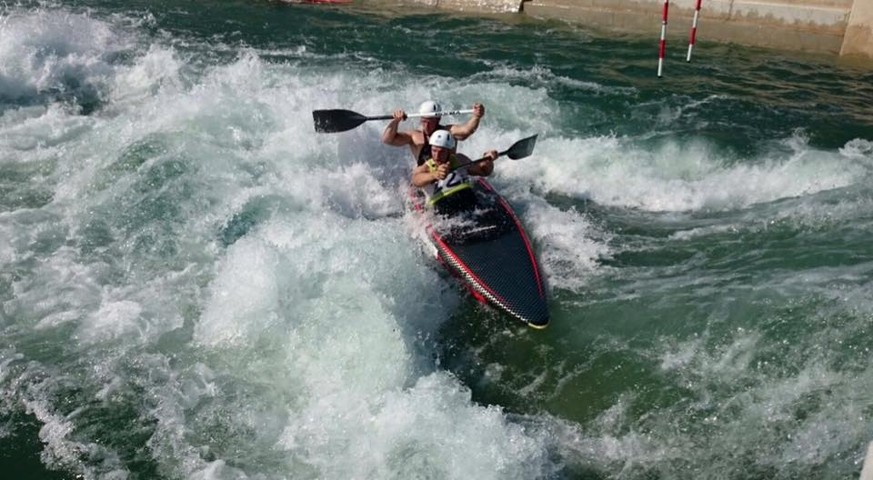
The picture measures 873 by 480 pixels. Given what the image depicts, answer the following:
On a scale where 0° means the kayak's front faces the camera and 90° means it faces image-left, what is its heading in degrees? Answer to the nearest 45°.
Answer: approximately 315°
